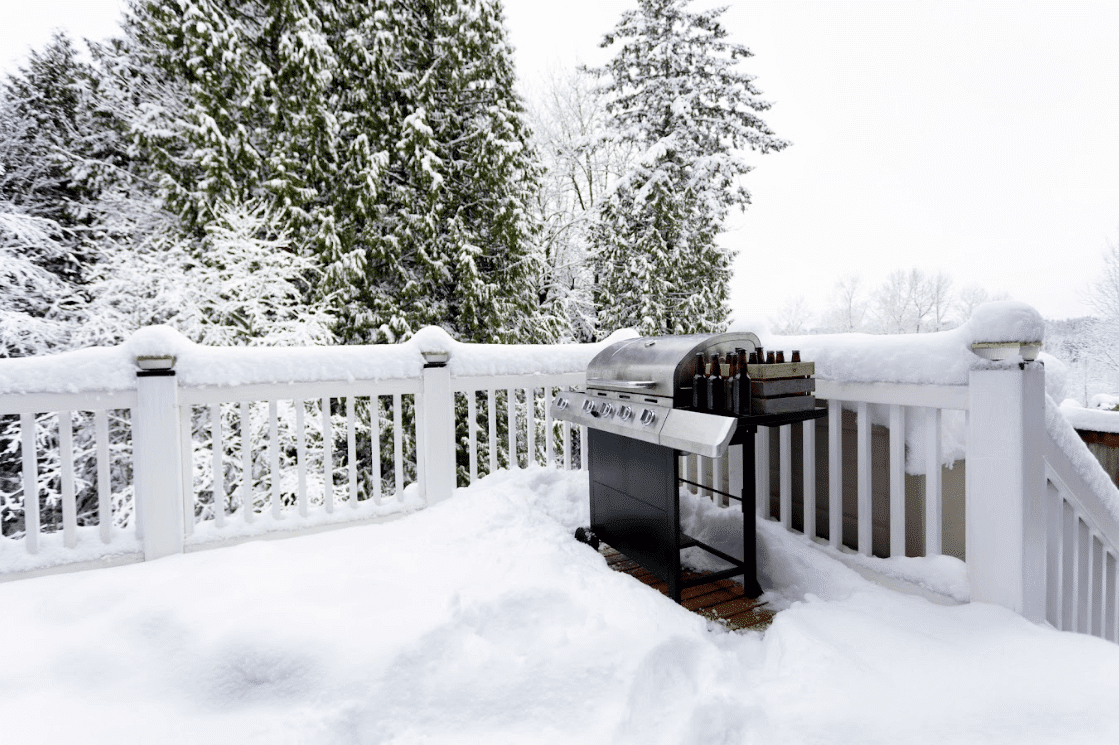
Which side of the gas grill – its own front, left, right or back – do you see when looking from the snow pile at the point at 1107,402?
back

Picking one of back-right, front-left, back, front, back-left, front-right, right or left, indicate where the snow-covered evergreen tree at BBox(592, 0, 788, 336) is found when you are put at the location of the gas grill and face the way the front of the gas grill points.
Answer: back-right

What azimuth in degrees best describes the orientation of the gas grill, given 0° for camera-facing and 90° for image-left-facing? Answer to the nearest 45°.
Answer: approximately 45°

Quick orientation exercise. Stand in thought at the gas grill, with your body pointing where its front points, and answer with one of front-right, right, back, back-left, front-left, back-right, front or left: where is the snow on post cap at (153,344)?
front-right

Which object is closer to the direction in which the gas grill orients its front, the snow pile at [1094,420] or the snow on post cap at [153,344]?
the snow on post cap

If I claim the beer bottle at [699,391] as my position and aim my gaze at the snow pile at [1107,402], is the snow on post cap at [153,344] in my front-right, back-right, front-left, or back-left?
back-left

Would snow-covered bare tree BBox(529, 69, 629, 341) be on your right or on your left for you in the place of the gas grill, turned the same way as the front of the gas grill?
on your right

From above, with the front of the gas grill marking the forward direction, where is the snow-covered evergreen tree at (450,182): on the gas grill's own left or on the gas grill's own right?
on the gas grill's own right

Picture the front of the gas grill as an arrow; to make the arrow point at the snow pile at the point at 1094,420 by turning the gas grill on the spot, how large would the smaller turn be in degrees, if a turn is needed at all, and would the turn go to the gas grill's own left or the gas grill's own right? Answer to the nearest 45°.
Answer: approximately 180°

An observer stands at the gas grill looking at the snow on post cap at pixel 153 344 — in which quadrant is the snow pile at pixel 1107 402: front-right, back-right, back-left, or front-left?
back-right

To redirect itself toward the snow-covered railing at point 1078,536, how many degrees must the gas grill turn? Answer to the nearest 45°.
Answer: approximately 135° to its left
